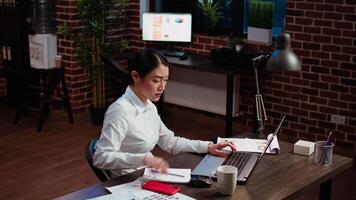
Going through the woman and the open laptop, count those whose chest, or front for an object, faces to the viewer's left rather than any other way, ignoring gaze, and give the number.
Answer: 1

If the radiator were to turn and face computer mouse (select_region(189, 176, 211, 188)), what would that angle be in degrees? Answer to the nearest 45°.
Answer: approximately 45° to its left

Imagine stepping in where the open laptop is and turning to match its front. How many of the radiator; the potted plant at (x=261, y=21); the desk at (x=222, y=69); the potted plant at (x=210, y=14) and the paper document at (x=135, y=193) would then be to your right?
4

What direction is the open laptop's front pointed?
to the viewer's left

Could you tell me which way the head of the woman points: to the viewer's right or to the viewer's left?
to the viewer's right

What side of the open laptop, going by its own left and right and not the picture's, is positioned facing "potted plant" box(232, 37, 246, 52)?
right

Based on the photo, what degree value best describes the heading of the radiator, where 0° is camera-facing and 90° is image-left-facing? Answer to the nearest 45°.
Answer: approximately 45°

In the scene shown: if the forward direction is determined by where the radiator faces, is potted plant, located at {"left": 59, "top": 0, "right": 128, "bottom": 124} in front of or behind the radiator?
in front

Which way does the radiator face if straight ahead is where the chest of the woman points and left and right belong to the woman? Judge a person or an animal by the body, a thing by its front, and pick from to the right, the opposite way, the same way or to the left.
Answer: to the right

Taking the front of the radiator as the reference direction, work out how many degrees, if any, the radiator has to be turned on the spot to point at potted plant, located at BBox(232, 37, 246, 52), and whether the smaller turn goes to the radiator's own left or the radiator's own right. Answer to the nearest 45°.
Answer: approximately 90° to the radiator's own left

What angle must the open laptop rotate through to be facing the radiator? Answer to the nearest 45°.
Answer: approximately 90° to its right

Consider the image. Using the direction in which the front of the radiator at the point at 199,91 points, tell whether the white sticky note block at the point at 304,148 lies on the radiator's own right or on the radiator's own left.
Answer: on the radiator's own left

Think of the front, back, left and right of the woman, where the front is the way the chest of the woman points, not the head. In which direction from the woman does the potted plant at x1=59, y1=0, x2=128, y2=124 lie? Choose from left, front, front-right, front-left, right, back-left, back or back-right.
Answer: back-left

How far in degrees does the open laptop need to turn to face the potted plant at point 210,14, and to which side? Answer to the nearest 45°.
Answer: approximately 90° to its right

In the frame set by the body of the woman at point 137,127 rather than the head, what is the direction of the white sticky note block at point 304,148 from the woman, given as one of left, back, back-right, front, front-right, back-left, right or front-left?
front-left

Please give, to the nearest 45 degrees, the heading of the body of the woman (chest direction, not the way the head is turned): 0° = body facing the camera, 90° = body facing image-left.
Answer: approximately 315°
